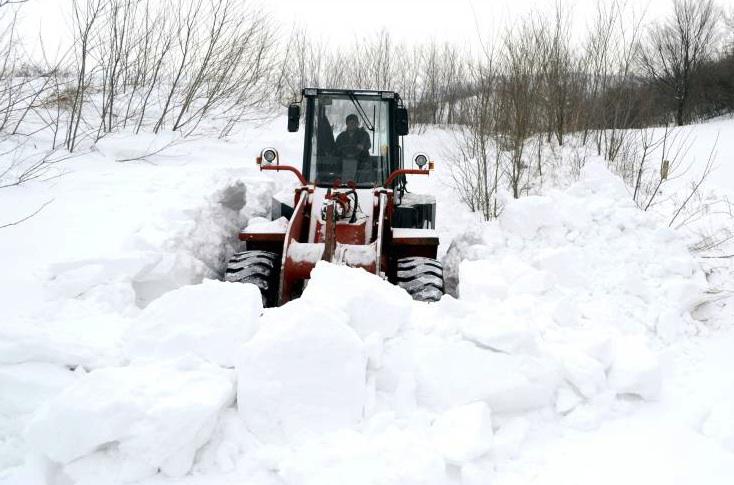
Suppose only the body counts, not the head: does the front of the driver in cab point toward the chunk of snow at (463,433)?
yes

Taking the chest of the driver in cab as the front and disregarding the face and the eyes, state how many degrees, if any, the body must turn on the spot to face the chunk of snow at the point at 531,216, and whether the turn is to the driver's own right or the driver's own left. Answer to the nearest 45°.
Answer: approximately 90° to the driver's own left

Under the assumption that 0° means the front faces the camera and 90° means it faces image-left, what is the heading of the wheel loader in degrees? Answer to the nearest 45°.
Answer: approximately 0°

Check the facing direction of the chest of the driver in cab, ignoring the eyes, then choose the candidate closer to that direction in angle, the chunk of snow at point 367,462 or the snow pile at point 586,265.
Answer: the chunk of snow

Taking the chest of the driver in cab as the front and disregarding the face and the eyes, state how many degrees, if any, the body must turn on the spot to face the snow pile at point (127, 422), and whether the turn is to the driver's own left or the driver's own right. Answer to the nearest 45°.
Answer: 0° — they already face it
